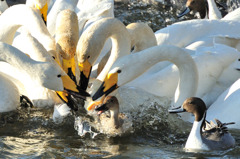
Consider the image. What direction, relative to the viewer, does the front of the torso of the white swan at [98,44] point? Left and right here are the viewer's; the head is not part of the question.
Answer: facing the viewer and to the left of the viewer

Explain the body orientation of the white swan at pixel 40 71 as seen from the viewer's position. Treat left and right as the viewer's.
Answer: facing to the right of the viewer

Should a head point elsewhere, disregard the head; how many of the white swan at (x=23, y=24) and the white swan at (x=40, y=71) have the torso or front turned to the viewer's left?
0

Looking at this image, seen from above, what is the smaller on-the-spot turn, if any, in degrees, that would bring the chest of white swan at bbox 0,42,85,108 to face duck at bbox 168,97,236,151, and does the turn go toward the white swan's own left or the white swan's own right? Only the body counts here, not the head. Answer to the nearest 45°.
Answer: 0° — it already faces it

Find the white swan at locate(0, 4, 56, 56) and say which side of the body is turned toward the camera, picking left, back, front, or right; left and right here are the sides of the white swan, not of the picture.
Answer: right

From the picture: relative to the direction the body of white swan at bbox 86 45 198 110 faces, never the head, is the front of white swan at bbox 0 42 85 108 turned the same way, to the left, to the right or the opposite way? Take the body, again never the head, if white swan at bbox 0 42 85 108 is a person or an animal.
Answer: the opposite way

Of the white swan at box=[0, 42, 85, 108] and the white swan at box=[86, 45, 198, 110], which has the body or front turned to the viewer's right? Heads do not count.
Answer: the white swan at box=[0, 42, 85, 108]

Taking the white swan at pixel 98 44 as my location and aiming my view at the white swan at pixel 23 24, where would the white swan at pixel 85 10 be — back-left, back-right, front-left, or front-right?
front-right

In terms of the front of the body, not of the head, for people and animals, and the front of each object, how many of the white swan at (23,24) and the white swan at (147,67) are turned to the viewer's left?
1

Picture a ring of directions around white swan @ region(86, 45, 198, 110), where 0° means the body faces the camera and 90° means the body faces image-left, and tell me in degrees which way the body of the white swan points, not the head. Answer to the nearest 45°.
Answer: approximately 90°

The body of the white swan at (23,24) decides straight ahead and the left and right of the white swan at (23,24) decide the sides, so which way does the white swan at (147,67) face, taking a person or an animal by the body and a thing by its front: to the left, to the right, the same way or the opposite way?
the opposite way
